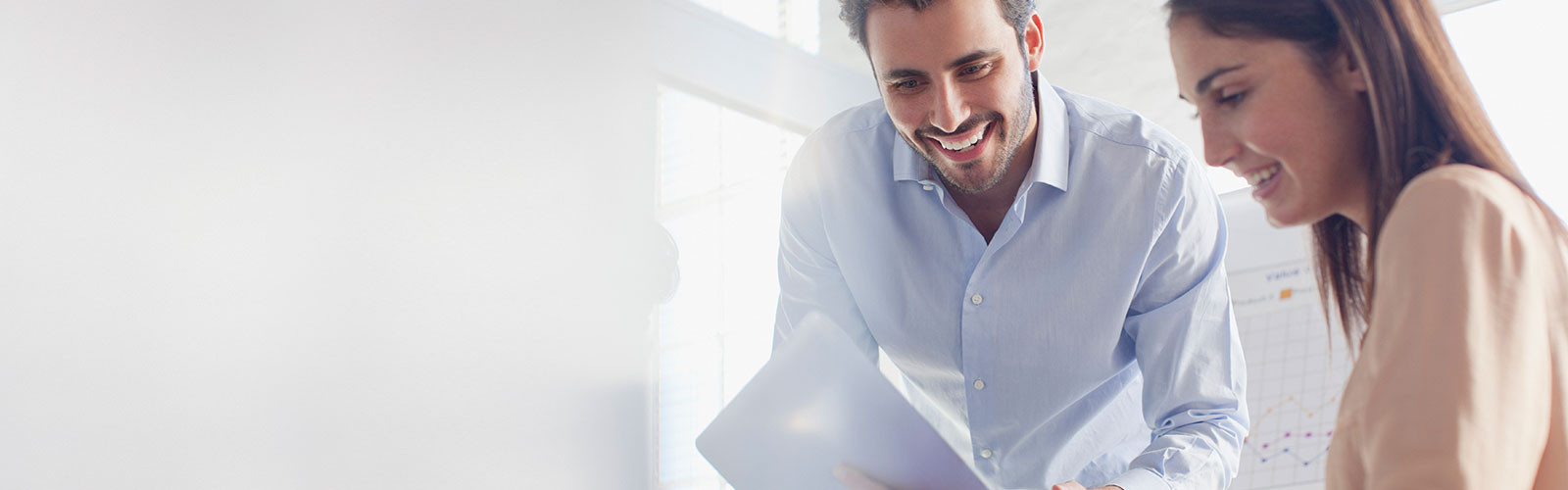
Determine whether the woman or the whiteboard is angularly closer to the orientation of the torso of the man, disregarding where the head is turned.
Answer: the woman

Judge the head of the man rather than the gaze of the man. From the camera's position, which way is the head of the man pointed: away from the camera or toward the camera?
toward the camera

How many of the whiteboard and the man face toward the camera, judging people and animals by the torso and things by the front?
2

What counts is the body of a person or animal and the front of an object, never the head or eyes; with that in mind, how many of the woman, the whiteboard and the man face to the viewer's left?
1

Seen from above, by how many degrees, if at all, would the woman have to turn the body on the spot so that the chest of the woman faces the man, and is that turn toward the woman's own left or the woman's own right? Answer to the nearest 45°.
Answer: approximately 45° to the woman's own right

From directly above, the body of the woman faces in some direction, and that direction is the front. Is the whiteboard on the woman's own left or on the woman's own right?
on the woman's own right

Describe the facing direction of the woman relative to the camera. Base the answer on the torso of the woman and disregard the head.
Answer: to the viewer's left

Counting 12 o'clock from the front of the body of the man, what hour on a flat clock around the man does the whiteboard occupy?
The whiteboard is roughly at 7 o'clock from the man.

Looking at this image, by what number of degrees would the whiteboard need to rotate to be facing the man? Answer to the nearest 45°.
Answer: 0° — it already faces them

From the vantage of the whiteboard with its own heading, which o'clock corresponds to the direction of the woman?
The woman is roughly at 12 o'clock from the whiteboard.

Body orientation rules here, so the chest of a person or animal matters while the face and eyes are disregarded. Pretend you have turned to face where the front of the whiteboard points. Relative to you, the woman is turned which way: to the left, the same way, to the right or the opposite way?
to the right

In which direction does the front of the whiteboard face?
toward the camera
